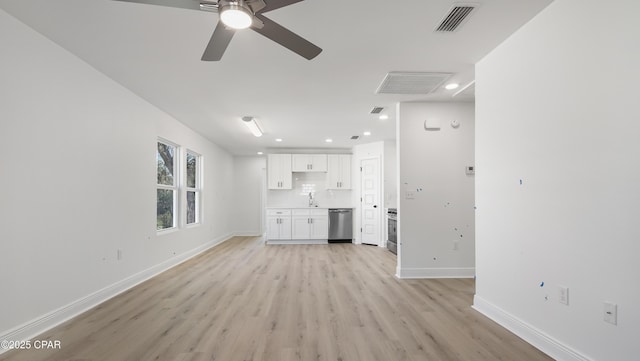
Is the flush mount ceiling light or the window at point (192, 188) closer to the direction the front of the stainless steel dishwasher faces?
the flush mount ceiling light

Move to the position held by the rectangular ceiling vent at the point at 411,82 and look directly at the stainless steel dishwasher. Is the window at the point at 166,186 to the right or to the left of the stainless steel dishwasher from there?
left

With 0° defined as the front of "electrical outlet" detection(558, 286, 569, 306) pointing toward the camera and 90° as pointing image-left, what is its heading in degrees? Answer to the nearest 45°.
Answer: approximately 45°

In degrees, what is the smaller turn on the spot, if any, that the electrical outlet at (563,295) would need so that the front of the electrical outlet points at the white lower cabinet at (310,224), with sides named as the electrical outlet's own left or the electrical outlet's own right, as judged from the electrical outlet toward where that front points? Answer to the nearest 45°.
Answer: approximately 90° to the electrical outlet's own right

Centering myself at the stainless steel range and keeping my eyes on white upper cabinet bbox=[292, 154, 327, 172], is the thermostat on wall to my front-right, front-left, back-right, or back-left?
back-left

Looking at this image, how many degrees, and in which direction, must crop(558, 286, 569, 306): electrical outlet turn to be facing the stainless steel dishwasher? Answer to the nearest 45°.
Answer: approximately 90° to its right

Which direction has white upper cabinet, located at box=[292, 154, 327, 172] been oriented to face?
toward the camera

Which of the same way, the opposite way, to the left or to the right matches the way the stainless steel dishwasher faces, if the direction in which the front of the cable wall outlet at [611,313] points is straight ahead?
to the left

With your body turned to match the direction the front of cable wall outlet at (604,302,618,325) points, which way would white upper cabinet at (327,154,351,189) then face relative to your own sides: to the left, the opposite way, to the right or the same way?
to the left

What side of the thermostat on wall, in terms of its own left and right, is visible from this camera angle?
front

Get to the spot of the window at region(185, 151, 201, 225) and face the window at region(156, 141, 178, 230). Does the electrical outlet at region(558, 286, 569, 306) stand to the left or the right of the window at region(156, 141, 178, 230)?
left

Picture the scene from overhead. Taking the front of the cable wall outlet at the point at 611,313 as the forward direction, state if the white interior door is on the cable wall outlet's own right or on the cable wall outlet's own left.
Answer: on the cable wall outlet's own right

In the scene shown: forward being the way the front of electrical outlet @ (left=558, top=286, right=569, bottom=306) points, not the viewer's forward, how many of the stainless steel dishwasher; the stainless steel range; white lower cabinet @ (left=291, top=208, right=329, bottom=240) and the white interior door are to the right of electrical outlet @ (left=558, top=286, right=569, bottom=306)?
4

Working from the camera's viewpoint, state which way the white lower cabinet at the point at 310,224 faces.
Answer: facing the viewer

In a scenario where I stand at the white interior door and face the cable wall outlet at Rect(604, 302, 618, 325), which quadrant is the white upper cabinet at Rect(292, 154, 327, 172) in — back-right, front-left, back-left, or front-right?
back-right
